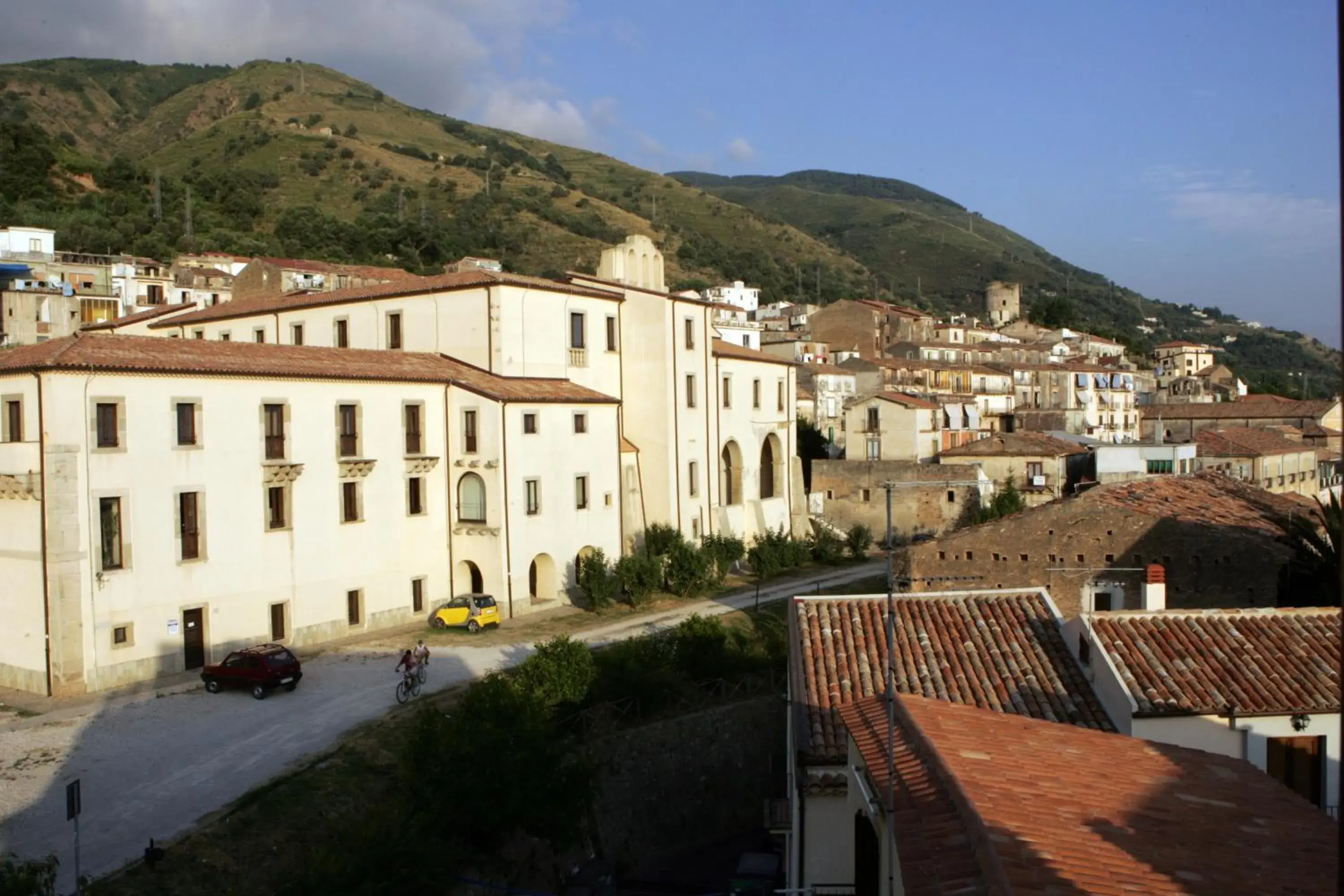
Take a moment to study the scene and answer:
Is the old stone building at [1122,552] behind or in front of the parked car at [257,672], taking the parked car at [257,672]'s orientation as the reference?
behind

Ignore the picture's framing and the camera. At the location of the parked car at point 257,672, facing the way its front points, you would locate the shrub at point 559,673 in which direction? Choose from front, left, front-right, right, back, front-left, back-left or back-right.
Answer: back

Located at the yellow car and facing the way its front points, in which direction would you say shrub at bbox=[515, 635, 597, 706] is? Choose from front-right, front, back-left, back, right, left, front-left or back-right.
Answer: back-left

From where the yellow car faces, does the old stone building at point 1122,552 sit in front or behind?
behind

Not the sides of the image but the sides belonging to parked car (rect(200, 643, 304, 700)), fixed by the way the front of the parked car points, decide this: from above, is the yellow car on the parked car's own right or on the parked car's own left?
on the parked car's own right

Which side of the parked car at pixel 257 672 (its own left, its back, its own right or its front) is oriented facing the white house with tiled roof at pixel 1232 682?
back

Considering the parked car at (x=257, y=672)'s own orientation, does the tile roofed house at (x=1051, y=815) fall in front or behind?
behind

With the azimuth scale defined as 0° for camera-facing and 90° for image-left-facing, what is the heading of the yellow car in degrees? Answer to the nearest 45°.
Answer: approximately 135°

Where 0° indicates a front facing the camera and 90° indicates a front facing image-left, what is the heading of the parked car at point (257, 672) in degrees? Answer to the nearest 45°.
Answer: approximately 135°

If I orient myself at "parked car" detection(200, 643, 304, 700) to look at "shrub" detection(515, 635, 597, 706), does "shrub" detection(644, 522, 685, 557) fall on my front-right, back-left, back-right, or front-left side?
front-left

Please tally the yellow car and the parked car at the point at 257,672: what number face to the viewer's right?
0
